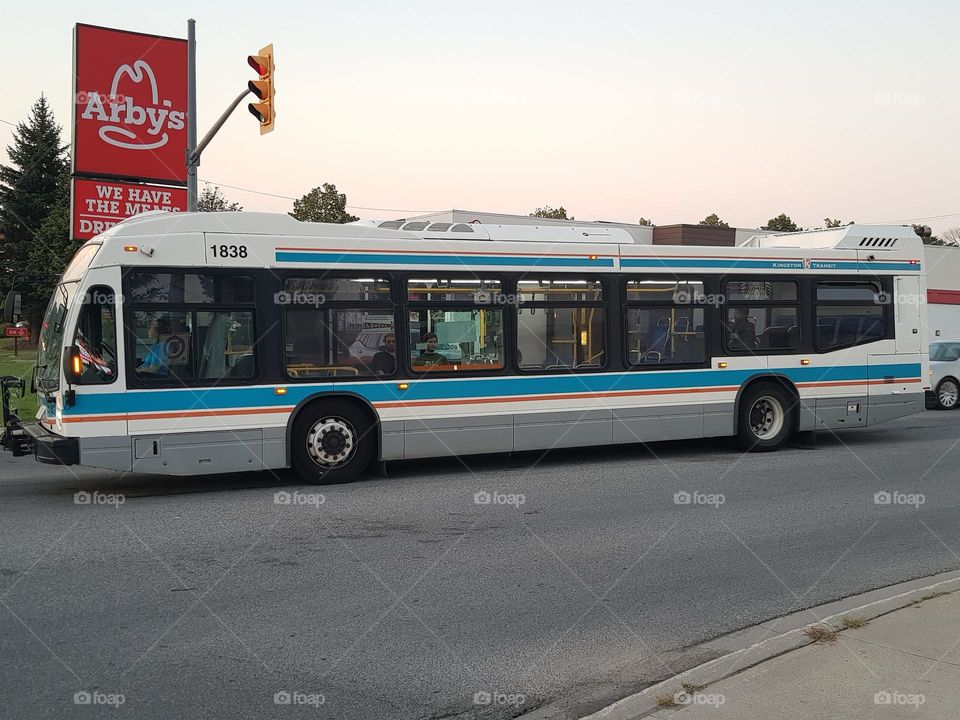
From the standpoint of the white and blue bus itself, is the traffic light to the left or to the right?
on its right

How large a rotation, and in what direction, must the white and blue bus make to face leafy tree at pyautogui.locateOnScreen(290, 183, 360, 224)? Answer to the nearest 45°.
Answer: approximately 90° to its right

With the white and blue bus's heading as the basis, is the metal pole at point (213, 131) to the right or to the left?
on its right

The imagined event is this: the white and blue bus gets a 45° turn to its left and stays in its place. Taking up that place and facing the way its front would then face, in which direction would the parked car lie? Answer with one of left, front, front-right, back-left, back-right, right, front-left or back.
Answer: back

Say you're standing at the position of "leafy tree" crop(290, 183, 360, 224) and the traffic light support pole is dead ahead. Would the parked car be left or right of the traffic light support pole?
left

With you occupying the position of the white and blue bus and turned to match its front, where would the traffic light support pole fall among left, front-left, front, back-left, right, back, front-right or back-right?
front-right

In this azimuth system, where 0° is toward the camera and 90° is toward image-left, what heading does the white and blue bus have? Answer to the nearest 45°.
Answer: approximately 90°
